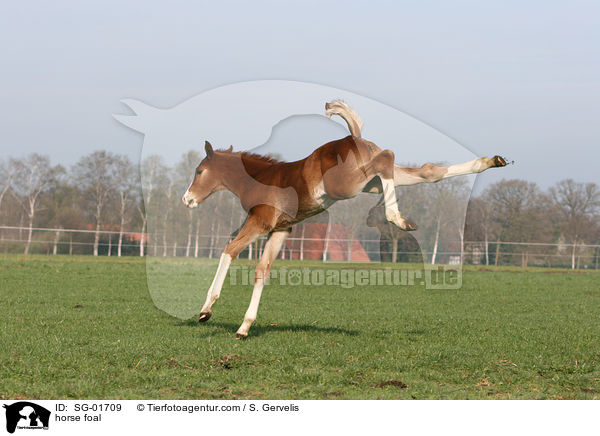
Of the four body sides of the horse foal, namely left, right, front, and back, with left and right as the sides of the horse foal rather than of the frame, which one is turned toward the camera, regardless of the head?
left

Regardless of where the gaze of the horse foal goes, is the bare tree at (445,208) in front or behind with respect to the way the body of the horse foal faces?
behind

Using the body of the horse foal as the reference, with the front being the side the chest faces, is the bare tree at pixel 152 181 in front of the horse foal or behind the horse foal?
in front
